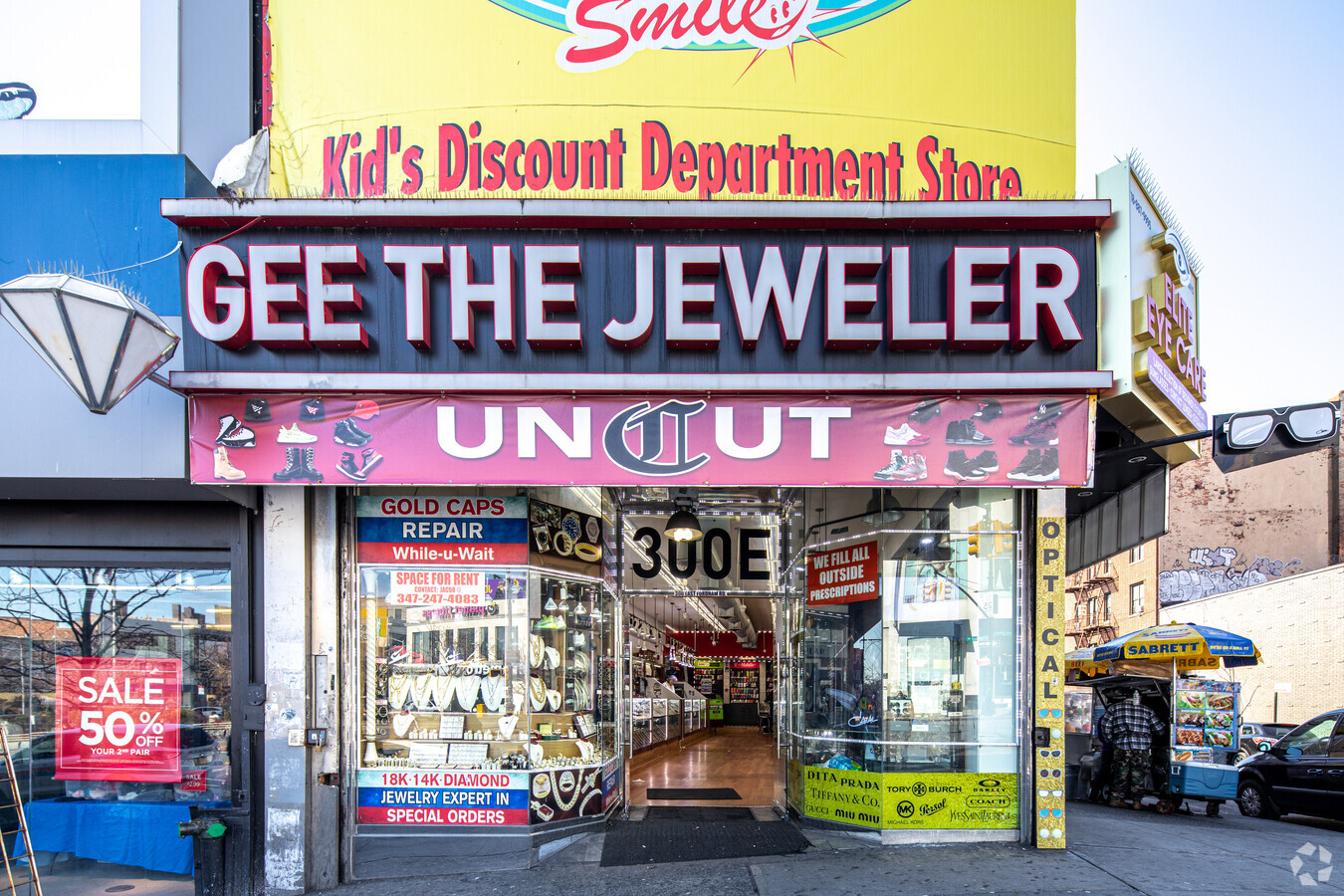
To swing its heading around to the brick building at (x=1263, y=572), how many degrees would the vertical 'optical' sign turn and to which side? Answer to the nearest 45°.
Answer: approximately 180°

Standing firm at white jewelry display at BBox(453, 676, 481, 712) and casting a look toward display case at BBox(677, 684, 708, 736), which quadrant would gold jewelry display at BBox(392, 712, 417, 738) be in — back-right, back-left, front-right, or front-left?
back-left

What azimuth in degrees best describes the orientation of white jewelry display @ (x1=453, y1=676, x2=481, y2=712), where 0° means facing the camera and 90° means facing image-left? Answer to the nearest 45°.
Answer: approximately 0°

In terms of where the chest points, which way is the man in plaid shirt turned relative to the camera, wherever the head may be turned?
away from the camera

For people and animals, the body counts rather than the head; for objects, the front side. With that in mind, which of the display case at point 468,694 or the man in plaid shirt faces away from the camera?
the man in plaid shirt

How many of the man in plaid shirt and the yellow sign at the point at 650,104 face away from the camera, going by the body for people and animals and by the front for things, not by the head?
1
